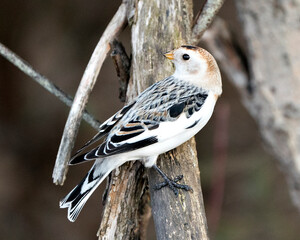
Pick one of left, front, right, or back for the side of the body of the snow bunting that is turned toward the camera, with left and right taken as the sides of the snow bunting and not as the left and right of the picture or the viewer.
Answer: right

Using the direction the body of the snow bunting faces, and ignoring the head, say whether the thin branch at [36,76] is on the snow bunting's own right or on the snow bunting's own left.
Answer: on the snow bunting's own left
